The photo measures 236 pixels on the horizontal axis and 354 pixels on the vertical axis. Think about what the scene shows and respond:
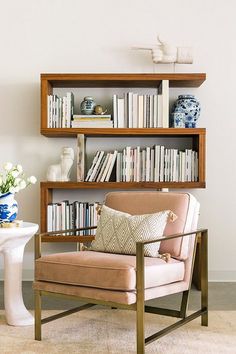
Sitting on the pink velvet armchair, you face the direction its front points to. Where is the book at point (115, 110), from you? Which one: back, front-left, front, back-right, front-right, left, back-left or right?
back-right

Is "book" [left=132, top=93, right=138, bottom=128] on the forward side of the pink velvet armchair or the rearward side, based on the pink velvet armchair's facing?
on the rearward side

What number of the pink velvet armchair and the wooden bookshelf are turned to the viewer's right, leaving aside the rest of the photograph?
0

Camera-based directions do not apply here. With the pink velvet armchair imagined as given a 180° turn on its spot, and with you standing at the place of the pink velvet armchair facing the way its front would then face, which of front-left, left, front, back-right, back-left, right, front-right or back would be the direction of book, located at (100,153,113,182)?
front-left

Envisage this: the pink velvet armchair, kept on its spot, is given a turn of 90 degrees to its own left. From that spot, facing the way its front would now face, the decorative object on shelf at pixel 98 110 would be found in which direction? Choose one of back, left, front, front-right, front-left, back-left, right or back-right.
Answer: back-left

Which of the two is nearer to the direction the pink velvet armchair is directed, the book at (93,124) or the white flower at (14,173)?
the white flower

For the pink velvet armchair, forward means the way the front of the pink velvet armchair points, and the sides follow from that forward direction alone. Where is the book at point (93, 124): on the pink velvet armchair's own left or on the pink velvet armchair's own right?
on the pink velvet armchair's own right

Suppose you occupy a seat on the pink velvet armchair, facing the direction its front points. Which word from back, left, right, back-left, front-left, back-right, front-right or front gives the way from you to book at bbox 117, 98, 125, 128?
back-right

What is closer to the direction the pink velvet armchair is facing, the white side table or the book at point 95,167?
the white side table

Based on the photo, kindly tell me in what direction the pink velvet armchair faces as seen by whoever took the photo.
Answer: facing the viewer and to the left of the viewer

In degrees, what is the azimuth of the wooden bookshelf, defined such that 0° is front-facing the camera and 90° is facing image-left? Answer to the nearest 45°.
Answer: approximately 0°

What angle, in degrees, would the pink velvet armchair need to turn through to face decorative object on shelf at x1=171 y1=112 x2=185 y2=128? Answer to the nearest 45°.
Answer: approximately 135° to its right

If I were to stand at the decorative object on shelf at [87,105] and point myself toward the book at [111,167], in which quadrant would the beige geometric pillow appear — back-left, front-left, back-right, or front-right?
front-right

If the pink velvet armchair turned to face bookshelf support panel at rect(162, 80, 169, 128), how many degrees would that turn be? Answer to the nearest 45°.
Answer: approximately 135° to its right

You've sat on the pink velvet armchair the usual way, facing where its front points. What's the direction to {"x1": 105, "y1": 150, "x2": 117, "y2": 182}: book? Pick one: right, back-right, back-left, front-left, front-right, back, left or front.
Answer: back-right

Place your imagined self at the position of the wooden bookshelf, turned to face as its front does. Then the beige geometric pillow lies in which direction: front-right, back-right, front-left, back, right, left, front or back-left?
front
